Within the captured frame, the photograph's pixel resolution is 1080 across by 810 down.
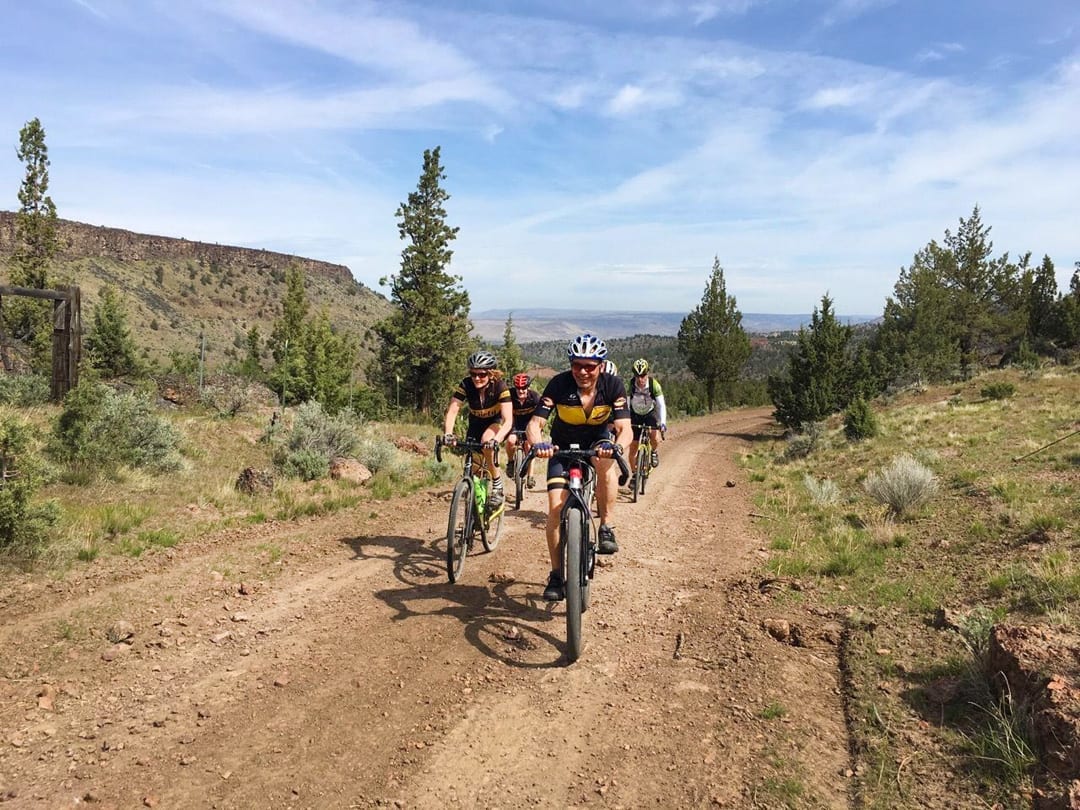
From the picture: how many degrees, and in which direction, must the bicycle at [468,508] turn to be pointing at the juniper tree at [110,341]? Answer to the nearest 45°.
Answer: approximately 90° to its right

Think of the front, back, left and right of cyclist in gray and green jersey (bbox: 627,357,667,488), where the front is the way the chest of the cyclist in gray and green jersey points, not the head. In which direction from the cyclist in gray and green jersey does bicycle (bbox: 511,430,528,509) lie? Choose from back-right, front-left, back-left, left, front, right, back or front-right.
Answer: front-right

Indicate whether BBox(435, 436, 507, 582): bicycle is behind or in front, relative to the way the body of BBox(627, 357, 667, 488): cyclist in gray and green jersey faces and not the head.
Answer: in front

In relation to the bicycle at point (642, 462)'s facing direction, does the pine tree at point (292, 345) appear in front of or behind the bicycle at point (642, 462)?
behind

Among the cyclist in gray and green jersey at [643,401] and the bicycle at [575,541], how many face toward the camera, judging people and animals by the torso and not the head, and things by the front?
2

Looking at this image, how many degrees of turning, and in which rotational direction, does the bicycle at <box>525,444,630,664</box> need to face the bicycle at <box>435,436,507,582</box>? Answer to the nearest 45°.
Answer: approximately 135° to its right

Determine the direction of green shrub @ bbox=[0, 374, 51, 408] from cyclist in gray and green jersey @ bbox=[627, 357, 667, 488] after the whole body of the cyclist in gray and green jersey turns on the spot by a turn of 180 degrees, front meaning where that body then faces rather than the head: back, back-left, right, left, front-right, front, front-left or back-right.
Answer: left

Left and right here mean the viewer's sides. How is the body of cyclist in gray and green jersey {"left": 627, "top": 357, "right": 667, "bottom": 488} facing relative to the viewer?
facing the viewer

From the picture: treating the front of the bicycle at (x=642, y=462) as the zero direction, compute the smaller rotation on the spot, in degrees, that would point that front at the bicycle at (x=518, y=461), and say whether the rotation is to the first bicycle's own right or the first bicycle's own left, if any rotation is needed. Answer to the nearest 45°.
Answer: approximately 45° to the first bicycle's own right

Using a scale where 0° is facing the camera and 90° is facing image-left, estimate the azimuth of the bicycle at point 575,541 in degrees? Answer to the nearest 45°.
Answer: approximately 0°

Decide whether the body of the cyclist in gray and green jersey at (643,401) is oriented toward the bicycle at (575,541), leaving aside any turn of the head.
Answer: yes

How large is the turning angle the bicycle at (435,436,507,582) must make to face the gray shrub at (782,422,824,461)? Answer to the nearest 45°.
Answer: approximately 180°

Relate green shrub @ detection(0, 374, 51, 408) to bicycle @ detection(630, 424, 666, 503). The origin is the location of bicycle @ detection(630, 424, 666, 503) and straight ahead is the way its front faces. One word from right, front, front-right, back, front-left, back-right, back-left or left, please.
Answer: right

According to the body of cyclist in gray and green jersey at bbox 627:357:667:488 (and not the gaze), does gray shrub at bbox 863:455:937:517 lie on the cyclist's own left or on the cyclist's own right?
on the cyclist's own left

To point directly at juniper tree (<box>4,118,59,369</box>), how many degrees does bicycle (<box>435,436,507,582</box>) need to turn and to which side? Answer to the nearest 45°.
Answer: approximately 90° to its right
